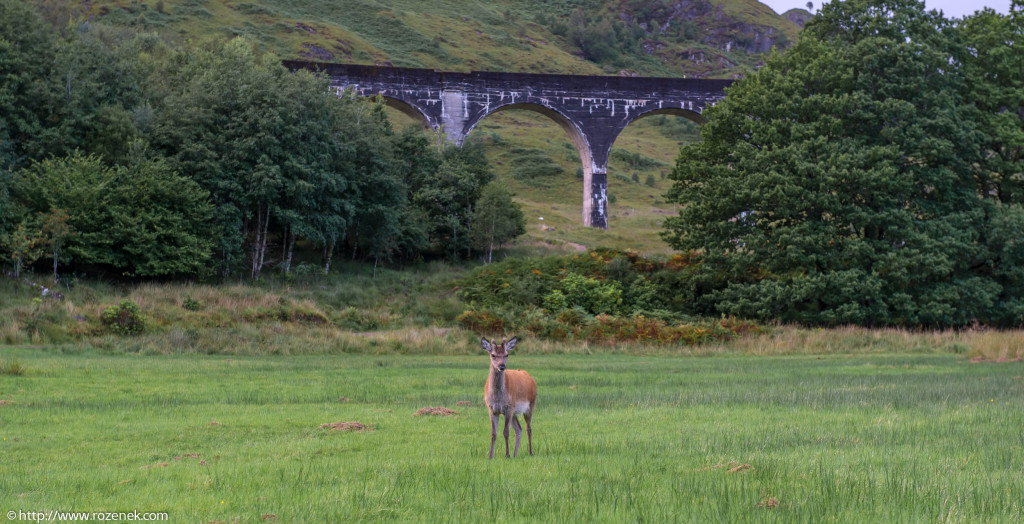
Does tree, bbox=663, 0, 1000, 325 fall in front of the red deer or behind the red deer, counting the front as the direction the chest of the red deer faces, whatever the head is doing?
behind

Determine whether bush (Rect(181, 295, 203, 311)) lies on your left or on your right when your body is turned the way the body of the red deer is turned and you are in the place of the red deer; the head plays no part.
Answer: on your right

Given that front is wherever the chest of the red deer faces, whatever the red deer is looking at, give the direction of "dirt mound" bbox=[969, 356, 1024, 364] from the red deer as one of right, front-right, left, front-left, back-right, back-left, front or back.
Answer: back

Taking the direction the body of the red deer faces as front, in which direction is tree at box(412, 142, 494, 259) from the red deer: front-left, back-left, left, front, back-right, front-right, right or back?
back-right

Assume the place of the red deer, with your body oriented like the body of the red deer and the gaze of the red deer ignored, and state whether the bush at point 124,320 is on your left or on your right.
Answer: on your right

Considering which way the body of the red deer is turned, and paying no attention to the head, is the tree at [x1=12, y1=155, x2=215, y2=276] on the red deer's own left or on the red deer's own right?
on the red deer's own right

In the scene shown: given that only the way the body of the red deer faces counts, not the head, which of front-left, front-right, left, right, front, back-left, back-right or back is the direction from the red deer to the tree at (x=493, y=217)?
back-right

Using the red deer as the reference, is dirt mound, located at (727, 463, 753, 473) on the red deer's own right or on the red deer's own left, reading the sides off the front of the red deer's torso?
on the red deer's own left

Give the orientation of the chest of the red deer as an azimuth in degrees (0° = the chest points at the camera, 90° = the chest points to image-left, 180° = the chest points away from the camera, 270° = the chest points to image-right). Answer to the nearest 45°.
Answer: approximately 45°

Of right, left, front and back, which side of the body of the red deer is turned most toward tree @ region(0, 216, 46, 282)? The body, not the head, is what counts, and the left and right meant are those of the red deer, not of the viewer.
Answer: right
